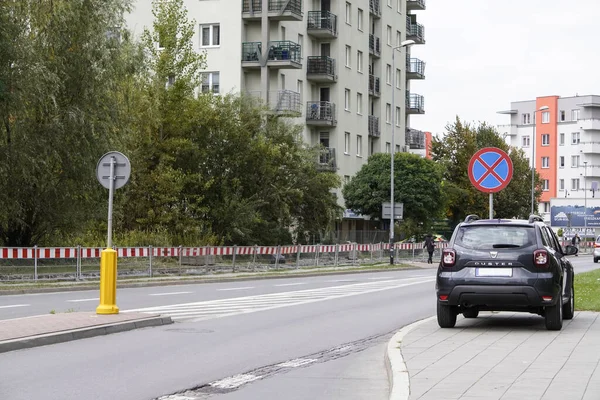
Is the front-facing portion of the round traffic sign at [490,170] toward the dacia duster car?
yes

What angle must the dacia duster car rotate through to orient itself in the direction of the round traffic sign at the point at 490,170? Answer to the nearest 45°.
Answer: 0° — it already faces it

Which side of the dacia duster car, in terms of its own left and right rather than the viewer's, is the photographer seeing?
back

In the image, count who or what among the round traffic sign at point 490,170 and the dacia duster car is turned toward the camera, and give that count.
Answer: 1

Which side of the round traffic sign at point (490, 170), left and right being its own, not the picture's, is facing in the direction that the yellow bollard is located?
right

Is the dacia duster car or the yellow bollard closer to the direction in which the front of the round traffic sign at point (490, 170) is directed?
the dacia duster car

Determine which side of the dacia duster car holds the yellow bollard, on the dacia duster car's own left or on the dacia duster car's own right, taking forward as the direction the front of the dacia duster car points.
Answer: on the dacia duster car's own left

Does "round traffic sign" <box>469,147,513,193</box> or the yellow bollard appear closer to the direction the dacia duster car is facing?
the round traffic sign

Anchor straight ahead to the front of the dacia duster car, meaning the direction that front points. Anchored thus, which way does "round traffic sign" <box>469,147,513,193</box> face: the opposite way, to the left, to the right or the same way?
the opposite way

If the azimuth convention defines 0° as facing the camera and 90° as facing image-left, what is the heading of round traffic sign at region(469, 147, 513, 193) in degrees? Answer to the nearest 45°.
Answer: approximately 0°

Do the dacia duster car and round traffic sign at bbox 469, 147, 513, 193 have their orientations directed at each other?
yes
